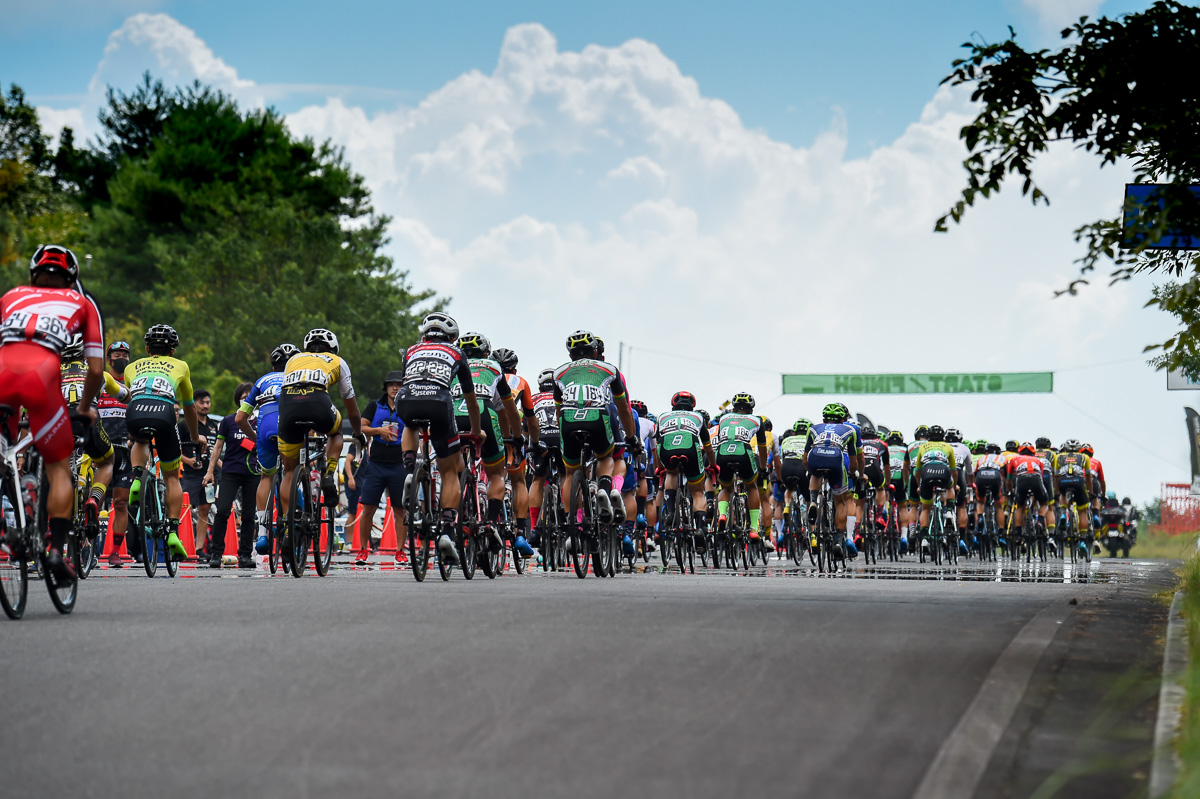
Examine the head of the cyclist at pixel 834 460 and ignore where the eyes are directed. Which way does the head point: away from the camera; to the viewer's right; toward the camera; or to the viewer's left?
away from the camera

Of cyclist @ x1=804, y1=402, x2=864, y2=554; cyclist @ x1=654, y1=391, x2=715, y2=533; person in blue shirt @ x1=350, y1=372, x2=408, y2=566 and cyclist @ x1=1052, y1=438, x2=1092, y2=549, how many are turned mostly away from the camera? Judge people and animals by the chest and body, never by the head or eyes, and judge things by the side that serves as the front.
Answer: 3

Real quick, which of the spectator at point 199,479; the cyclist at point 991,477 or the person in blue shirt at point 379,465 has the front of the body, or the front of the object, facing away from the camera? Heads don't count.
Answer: the cyclist

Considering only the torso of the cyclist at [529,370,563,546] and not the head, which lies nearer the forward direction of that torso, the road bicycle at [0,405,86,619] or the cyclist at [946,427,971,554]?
the cyclist

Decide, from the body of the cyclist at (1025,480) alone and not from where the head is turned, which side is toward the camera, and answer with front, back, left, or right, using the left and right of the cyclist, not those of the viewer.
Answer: back

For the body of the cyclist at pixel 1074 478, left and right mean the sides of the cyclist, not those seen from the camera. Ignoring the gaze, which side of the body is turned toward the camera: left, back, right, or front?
back

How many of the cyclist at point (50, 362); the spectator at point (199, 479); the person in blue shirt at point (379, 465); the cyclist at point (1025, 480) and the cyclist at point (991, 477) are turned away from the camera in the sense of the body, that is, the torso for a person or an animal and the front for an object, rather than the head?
3

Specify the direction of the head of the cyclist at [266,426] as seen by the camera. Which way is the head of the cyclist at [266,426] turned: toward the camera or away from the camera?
away from the camera

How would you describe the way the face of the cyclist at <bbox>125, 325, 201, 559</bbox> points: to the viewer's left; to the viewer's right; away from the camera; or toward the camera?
away from the camera

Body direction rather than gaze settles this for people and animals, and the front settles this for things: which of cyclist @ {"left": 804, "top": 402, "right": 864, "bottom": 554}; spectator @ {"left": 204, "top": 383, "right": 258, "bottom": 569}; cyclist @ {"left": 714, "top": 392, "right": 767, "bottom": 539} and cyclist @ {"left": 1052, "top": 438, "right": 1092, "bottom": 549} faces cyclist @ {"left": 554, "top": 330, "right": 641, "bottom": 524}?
the spectator

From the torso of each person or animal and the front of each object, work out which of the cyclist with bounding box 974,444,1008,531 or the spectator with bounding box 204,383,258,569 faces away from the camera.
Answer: the cyclist

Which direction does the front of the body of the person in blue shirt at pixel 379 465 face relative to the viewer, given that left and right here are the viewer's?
facing the viewer and to the right of the viewer

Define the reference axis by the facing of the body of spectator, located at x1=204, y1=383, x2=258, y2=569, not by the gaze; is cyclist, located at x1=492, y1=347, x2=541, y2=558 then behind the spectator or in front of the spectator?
in front

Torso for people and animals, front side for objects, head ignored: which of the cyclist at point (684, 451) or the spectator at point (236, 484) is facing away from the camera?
the cyclist

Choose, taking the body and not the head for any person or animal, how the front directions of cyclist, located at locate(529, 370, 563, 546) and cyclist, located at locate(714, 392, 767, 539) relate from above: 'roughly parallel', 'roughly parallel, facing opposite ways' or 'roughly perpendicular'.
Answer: roughly parallel

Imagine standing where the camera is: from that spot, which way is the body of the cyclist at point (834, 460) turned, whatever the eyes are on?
away from the camera

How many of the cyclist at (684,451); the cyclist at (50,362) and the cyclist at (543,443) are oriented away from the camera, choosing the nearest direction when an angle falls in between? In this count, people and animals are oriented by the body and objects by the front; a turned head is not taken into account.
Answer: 3

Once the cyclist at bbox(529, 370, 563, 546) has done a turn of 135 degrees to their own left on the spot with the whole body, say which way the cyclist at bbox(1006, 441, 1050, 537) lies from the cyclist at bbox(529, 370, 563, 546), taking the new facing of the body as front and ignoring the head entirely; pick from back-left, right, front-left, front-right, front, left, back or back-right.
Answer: back
